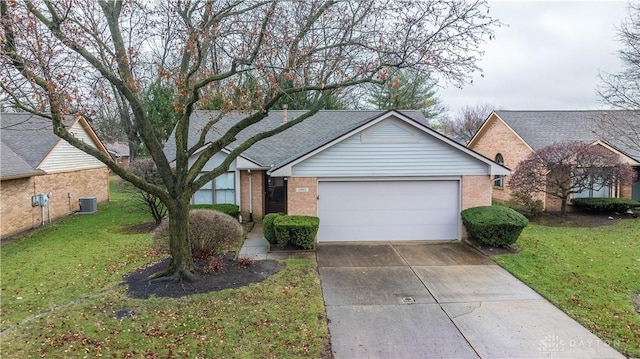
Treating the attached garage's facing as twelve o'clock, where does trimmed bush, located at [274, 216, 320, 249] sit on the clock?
The trimmed bush is roughly at 2 o'clock from the attached garage.

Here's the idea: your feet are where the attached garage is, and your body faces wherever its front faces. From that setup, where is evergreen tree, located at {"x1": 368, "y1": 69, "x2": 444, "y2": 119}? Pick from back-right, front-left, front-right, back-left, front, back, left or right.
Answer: back

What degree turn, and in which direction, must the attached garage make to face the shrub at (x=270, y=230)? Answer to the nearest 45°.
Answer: approximately 45° to its right

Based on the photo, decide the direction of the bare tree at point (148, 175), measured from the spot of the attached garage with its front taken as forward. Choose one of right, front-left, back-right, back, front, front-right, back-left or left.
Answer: right

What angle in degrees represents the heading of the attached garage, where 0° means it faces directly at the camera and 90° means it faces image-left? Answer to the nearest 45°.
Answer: approximately 0°

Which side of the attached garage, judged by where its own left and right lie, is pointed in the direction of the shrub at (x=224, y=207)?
right

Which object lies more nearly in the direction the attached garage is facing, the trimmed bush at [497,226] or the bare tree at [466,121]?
the trimmed bush

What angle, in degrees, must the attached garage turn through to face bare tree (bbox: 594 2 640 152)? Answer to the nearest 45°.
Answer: approximately 90° to its left

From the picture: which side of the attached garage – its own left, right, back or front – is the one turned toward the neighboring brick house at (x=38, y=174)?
right

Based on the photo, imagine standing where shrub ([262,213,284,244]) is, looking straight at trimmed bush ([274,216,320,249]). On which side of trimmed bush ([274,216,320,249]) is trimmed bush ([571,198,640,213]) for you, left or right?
left

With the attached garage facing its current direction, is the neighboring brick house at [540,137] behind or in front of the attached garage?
behind

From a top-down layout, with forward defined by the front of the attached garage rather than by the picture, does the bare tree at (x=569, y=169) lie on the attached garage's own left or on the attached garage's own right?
on the attached garage's own left

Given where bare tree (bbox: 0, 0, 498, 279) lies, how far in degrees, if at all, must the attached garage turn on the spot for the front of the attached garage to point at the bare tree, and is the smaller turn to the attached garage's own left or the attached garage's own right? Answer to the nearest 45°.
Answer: approximately 45° to the attached garage's own right
